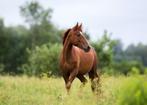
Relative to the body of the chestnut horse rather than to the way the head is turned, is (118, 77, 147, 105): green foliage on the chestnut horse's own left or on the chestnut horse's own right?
on the chestnut horse's own left
